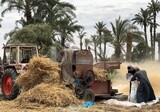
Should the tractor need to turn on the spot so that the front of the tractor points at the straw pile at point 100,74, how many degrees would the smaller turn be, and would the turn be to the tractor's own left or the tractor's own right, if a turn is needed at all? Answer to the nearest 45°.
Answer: approximately 180°

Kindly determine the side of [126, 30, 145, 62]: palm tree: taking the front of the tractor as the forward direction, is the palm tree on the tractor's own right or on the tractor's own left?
on the tractor's own right

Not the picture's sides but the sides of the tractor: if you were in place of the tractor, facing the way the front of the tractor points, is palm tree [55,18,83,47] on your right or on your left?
on your right

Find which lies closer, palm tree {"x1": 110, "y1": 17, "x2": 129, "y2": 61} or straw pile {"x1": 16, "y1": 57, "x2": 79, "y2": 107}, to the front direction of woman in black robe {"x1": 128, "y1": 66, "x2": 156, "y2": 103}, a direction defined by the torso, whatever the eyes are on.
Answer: the straw pile

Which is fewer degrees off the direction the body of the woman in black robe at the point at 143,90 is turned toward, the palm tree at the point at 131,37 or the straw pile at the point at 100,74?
the straw pile

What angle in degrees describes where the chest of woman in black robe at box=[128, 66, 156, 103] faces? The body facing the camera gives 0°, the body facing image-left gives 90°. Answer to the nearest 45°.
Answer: approximately 90°
